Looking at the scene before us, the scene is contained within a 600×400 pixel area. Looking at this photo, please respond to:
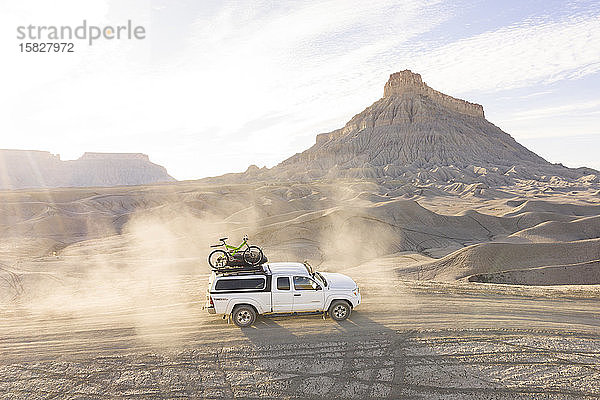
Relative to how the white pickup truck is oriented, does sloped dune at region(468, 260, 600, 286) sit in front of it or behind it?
in front

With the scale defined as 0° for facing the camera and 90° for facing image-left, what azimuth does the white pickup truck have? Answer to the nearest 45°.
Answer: approximately 270°

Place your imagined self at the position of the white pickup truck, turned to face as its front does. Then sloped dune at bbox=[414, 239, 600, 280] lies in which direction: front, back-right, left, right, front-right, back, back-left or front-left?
front-left
